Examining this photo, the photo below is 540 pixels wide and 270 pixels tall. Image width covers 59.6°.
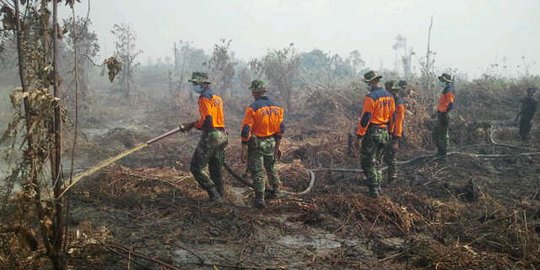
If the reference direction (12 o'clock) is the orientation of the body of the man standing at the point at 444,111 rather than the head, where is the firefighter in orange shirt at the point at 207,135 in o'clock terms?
The firefighter in orange shirt is roughly at 10 o'clock from the man standing.

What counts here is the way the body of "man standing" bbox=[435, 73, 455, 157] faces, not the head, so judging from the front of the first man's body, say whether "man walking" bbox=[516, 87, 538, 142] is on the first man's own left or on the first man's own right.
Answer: on the first man's own right

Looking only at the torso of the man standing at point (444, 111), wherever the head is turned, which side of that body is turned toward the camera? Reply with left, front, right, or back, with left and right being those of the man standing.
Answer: left

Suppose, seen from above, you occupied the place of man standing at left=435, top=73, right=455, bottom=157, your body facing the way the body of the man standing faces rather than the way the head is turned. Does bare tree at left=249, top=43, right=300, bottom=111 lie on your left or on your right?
on your right

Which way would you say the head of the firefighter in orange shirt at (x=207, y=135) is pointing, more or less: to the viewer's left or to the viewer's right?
to the viewer's left

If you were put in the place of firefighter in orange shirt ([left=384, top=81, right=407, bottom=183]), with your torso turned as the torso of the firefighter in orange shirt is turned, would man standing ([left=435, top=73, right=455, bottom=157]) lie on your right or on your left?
on your right

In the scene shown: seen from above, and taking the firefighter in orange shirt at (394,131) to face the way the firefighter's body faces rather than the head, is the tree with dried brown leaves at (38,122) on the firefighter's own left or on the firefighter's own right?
on the firefighter's own left
